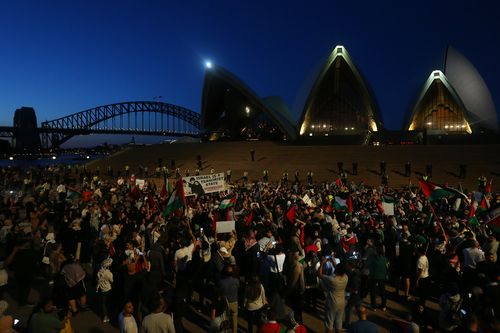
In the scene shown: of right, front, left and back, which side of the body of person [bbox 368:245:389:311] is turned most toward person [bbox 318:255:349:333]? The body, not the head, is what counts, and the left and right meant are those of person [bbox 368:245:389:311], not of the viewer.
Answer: back

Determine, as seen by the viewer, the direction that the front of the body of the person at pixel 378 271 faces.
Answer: away from the camera

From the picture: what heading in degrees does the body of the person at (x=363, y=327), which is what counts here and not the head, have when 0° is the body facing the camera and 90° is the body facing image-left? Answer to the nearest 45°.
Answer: approximately 180°

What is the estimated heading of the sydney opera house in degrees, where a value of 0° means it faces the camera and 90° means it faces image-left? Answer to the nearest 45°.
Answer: approximately 0°

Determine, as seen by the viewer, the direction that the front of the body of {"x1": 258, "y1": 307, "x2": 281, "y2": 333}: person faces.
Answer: away from the camera

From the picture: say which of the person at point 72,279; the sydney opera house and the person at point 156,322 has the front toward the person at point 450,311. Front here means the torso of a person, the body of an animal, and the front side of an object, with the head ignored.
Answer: the sydney opera house

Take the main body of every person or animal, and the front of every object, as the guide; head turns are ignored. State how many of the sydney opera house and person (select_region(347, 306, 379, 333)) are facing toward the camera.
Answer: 1

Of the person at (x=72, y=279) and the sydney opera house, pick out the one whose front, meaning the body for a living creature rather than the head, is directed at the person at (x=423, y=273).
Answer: the sydney opera house

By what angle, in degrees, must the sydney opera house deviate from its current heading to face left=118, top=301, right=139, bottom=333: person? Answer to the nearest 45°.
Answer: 0° — it already faces them

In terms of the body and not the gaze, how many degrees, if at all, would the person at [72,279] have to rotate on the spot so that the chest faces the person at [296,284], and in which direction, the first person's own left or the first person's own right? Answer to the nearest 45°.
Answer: approximately 135° to the first person's own right
